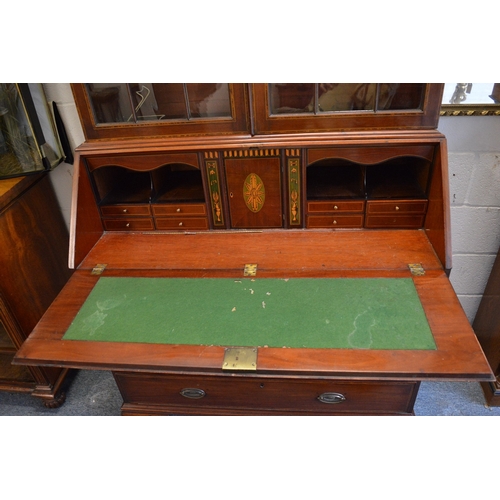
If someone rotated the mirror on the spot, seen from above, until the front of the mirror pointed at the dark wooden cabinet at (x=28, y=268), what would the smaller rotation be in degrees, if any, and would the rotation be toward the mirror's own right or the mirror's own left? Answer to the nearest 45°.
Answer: approximately 45° to the mirror's own right

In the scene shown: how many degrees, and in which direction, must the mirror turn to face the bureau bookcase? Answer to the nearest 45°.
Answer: approximately 45° to its right

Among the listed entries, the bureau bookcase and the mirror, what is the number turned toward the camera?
2

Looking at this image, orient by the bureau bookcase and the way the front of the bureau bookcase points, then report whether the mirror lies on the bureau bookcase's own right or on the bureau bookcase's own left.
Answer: on the bureau bookcase's own left

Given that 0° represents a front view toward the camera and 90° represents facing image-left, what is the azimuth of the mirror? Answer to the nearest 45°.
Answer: approximately 0°

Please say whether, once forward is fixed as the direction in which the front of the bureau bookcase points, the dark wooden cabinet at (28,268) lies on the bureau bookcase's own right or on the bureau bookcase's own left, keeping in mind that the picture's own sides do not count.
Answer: on the bureau bookcase's own right

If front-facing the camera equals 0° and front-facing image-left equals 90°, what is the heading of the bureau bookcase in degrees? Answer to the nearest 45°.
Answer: approximately 0°
